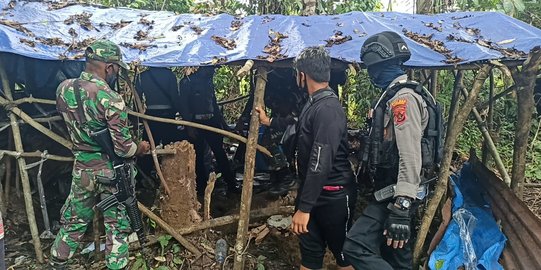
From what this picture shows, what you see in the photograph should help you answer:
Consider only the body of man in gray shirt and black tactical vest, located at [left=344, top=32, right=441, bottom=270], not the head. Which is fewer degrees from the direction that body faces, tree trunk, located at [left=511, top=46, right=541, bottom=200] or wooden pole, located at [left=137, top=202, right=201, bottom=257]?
the wooden pole

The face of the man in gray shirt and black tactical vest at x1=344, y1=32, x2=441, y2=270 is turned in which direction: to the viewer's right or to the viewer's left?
to the viewer's left

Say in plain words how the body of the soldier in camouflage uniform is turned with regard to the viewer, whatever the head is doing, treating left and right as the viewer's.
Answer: facing away from the viewer and to the right of the viewer

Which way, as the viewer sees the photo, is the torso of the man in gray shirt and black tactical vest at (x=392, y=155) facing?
to the viewer's left

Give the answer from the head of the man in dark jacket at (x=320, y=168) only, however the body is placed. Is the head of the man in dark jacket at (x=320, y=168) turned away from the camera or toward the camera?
away from the camera

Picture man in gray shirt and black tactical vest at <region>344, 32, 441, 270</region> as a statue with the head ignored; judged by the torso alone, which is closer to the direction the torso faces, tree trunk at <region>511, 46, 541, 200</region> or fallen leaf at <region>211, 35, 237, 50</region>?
the fallen leaf

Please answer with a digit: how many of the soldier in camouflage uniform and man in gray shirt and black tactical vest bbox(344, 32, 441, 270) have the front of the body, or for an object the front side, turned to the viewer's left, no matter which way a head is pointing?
1

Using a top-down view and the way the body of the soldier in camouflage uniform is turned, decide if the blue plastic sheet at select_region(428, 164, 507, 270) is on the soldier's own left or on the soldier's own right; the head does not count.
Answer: on the soldier's own right

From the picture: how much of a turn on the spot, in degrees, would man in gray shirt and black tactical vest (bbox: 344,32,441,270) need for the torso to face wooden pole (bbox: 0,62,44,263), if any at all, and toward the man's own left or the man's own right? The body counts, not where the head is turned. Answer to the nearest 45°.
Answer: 0° — they already face it
